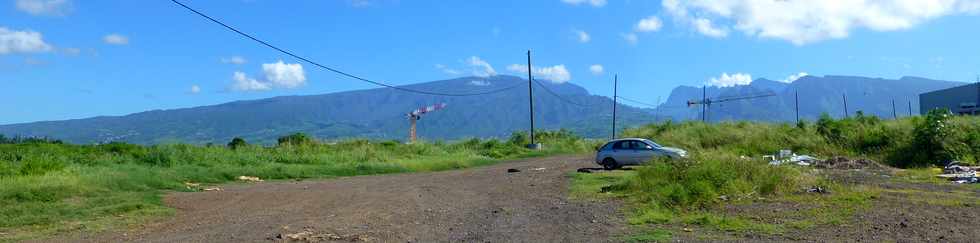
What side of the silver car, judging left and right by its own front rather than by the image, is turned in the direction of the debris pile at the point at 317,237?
right

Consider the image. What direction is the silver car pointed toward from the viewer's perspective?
to the viewer's right

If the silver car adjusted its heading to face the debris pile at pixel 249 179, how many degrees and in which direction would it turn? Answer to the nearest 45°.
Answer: approximately 135° to its right

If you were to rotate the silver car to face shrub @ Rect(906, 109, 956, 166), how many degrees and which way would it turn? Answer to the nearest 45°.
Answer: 0° — it already faces it

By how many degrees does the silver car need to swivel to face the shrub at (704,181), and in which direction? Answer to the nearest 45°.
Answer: approximately 90° to its right
